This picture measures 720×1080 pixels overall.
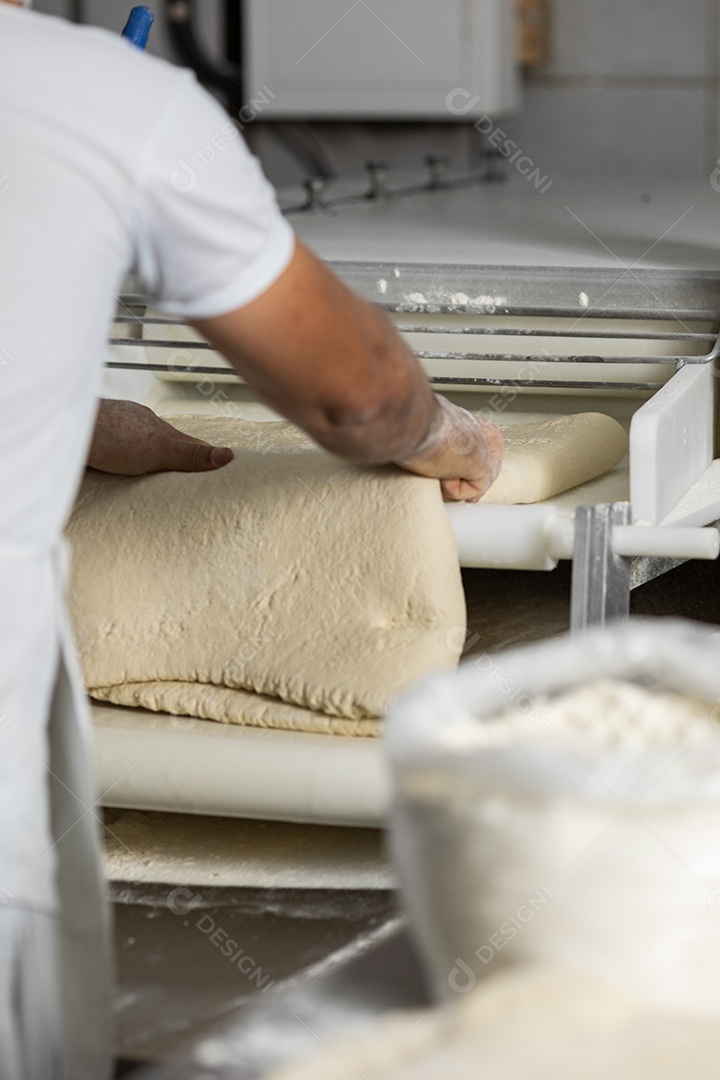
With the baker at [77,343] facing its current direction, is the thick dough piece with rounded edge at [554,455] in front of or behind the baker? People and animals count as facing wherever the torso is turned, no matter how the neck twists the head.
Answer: in front

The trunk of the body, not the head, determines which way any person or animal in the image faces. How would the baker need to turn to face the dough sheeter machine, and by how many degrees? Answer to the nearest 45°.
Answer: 0° — it already faces it

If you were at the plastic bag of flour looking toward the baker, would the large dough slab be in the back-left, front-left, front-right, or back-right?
front-right

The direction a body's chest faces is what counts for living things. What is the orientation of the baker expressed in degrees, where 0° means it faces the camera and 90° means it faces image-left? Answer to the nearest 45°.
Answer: approximately 225°
